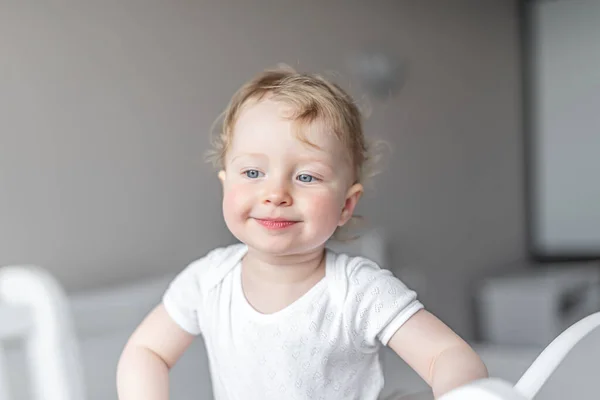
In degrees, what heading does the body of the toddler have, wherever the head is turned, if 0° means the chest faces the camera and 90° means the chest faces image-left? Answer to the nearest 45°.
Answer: approximately 0°
